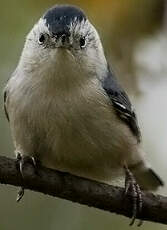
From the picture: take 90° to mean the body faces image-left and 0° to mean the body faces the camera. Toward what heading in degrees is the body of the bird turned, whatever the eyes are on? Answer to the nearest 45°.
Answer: approximately 0°
